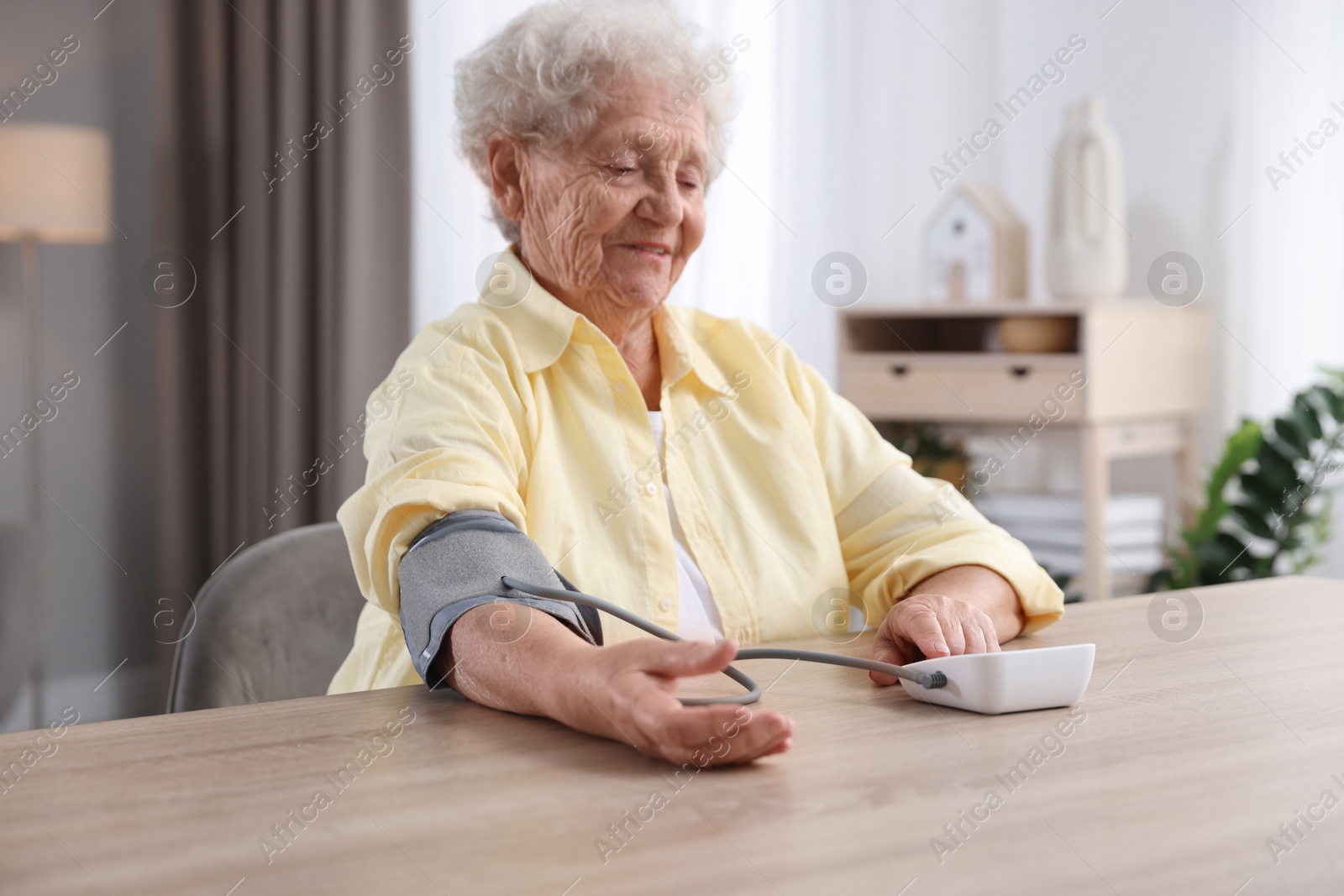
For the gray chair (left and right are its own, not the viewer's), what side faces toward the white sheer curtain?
left

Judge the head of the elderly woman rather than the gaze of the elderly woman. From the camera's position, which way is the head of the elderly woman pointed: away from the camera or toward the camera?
toward the camera

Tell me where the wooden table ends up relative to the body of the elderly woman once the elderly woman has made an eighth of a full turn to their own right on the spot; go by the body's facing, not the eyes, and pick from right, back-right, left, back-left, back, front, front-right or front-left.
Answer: front

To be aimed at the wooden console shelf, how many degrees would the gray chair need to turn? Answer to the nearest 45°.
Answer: approximately 90° to its left

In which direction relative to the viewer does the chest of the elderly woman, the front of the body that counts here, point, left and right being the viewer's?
facing the viewer and to the right of the viewer

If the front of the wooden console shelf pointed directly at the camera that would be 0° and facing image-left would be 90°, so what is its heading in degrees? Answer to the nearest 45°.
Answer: approximately 45°

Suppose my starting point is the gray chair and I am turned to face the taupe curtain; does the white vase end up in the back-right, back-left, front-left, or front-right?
front-right

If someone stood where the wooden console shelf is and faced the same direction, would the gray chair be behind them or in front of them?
in front
